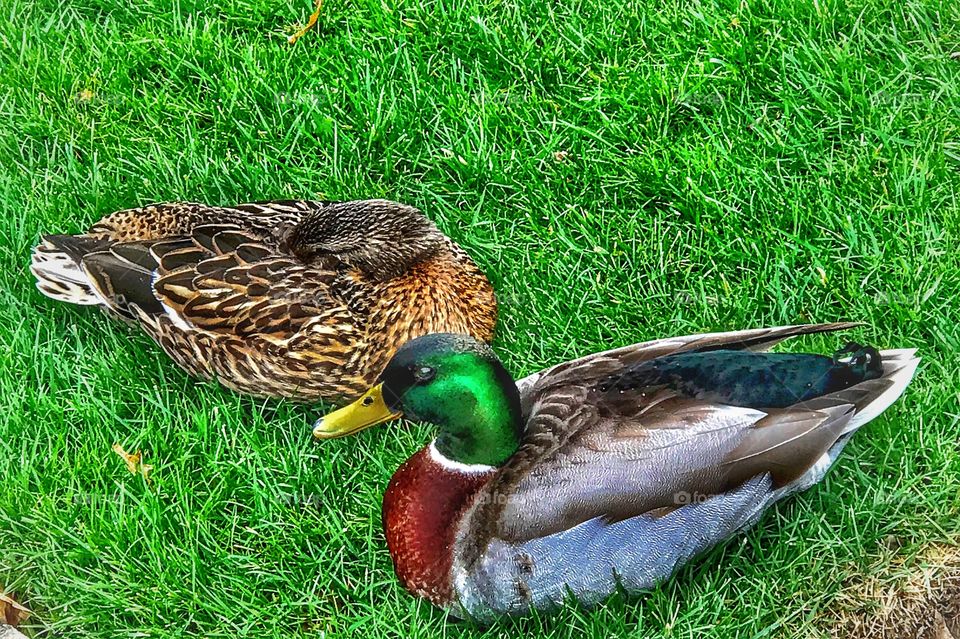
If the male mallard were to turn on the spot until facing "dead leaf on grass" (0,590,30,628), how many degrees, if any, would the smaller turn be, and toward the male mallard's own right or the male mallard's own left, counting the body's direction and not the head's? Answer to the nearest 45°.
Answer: approximately 45° to the male mallard's own right

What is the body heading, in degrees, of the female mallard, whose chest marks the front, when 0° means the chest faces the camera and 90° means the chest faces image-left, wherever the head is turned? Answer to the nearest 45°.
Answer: approximately 270°

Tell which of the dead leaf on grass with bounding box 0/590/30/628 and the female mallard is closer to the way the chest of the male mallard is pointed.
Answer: the dead leaf on grass

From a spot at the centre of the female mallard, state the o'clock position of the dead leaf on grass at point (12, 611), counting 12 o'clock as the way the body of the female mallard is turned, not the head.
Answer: The dead leaf on grass is roughly at 5 o'clock from the female mallard.

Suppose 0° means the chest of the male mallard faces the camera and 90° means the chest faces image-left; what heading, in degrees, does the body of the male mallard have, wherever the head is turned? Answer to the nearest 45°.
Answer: approximately 45°

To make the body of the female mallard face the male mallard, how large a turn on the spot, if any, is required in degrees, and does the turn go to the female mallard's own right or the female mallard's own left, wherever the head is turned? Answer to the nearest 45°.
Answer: approximately 45° to the female mallard's own right

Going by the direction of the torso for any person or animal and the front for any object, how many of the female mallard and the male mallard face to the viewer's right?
1

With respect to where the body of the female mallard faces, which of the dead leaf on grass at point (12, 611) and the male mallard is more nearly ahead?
the male mallard

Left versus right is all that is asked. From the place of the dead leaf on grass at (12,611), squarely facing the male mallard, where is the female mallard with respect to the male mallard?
left
